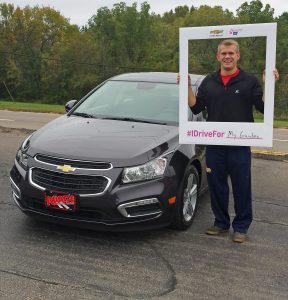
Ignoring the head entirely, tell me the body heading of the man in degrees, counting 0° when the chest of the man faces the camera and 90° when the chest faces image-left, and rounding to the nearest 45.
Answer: approximately 0°

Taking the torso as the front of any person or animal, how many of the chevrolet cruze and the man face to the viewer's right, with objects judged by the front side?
0

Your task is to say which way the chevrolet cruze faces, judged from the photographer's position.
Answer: facing the viewer and to the left of the viewer
